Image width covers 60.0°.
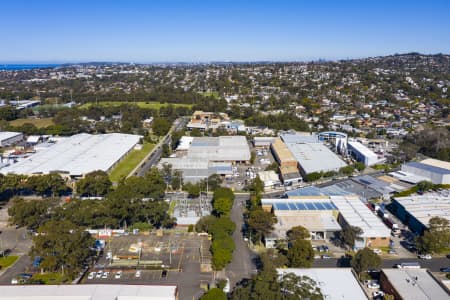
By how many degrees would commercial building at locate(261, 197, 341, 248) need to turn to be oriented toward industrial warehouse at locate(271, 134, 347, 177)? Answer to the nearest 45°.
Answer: approximately 180°

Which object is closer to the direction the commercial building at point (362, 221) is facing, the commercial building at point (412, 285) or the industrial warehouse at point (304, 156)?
the commercial building

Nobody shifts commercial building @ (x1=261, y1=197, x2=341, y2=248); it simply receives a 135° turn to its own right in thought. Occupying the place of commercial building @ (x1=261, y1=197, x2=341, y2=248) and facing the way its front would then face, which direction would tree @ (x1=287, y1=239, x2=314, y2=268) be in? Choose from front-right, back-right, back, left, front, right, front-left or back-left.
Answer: back-left

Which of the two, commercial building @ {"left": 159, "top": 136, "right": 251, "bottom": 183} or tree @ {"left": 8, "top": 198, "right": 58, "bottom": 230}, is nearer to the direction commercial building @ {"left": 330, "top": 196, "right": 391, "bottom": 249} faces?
the tree

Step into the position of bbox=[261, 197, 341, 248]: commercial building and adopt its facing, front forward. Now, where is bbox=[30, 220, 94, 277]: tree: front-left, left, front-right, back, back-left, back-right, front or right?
front-right

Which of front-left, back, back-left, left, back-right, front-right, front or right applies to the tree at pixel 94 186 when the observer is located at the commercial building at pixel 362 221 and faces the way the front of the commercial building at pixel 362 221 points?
right

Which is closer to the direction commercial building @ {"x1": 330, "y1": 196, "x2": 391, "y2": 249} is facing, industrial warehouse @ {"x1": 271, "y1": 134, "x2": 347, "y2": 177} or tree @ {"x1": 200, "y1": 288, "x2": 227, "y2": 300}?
the tree

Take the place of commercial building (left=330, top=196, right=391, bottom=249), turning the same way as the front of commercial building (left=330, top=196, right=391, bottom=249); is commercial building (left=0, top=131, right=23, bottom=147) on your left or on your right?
on your right

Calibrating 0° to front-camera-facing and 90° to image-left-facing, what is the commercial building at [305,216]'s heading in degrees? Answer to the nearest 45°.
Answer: approximately 0°

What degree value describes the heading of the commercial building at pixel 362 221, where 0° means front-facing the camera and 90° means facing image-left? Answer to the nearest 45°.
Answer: approximately 0°

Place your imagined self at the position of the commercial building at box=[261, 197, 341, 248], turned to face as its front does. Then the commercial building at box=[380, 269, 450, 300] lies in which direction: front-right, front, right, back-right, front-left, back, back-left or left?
front-left

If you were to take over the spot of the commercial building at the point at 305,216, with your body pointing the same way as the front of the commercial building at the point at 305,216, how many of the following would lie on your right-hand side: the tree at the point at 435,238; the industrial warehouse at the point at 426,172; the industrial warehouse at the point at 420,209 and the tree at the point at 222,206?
1

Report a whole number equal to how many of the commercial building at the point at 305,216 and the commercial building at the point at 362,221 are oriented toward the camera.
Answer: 2
